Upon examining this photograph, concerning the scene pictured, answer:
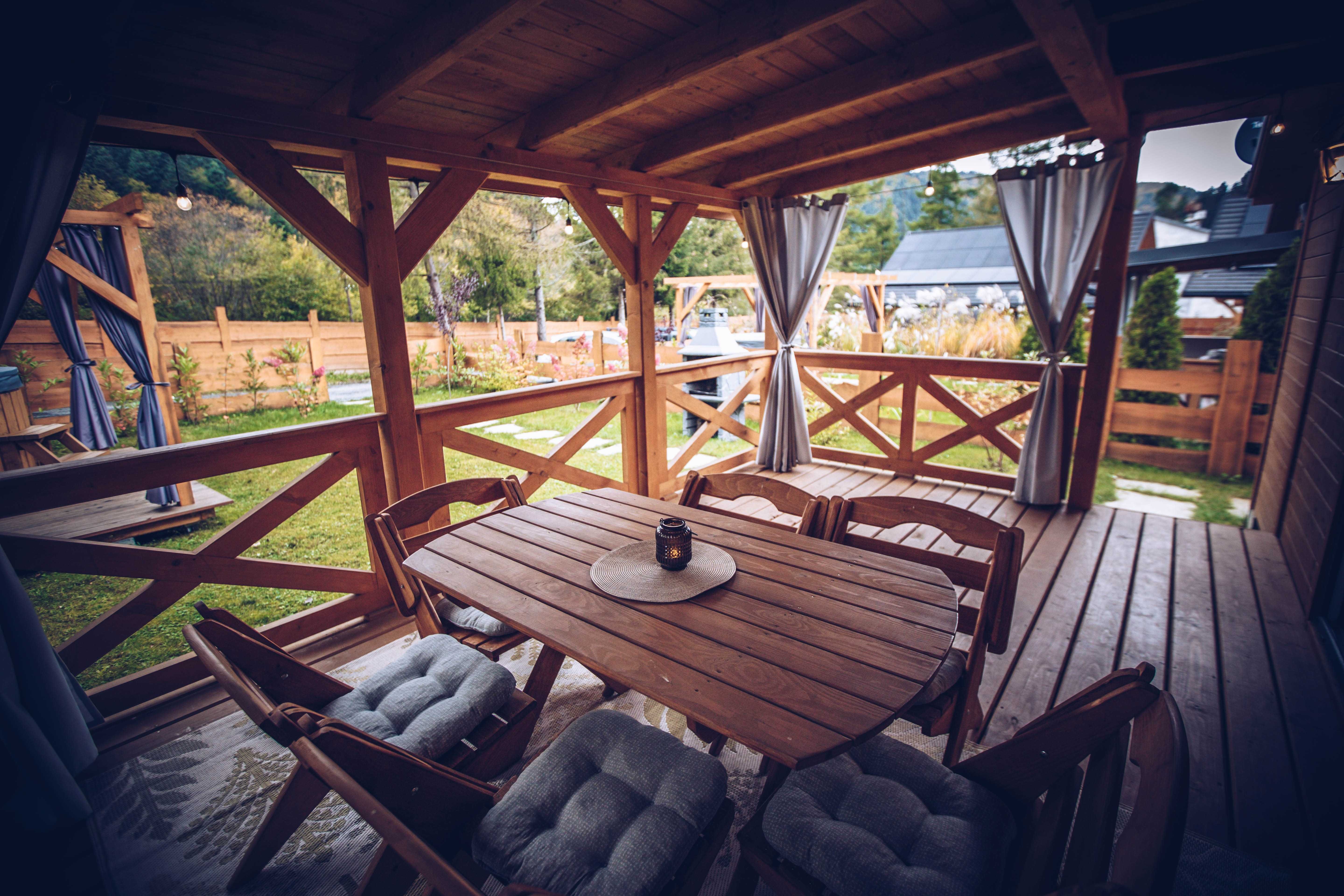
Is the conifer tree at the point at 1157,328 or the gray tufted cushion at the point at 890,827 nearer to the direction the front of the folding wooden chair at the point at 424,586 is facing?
the gray tufted cushion

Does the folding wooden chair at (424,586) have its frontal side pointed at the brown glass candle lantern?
yes

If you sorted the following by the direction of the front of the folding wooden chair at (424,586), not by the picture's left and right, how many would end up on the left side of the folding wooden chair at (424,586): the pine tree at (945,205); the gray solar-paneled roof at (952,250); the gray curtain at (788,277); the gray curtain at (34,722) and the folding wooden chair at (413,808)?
3

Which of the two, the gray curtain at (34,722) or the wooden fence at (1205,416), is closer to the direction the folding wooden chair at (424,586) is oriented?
the wooden fence

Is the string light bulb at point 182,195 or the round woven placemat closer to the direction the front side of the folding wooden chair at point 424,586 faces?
the round woven placemat

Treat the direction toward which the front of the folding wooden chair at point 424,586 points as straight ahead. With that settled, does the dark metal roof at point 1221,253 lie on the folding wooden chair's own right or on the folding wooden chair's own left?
on the folding wooden chair's own left

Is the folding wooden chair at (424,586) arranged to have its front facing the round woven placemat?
yes

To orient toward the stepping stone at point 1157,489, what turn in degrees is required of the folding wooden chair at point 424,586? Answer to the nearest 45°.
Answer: approximately 45° to its left

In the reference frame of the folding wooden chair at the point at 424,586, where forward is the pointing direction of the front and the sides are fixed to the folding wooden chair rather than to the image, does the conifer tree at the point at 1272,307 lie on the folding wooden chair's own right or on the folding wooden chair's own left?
on the folding wooden chair's own left

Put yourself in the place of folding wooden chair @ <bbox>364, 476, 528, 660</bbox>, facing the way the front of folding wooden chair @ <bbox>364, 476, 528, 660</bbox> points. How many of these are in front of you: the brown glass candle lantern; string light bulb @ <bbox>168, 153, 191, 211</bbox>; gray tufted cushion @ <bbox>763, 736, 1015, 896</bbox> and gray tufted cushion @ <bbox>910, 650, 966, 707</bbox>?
3

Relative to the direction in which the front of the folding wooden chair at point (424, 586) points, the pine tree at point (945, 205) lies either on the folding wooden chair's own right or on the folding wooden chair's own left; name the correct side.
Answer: on the folding wooden chair's own left

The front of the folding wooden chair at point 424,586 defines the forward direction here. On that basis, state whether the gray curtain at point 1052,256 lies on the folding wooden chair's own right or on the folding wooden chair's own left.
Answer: on the folding wooden chair's own left

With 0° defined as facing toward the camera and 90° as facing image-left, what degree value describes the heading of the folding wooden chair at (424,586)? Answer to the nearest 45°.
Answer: approximately 315°
